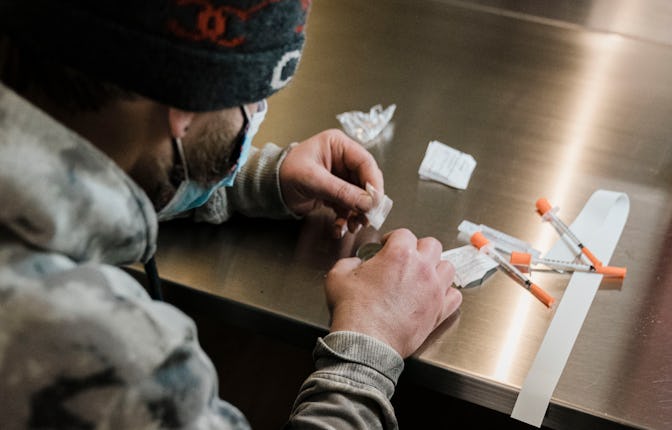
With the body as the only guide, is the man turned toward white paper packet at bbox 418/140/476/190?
yes

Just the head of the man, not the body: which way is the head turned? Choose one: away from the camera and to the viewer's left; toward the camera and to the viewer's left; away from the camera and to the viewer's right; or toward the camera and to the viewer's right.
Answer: away from the camera and to the viewer's right

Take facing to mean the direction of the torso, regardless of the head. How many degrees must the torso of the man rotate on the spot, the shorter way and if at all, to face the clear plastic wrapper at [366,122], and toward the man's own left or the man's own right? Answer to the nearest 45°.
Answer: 0° — they already face it

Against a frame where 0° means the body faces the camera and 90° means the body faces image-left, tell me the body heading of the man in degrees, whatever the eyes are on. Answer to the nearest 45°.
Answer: approximately 225°

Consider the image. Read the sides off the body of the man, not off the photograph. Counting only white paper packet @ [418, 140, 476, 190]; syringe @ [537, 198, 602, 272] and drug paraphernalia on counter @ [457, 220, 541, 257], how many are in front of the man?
3

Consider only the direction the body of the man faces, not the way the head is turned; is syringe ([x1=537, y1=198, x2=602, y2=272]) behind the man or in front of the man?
in front

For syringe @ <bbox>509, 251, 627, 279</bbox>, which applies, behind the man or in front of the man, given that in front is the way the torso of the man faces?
in front
